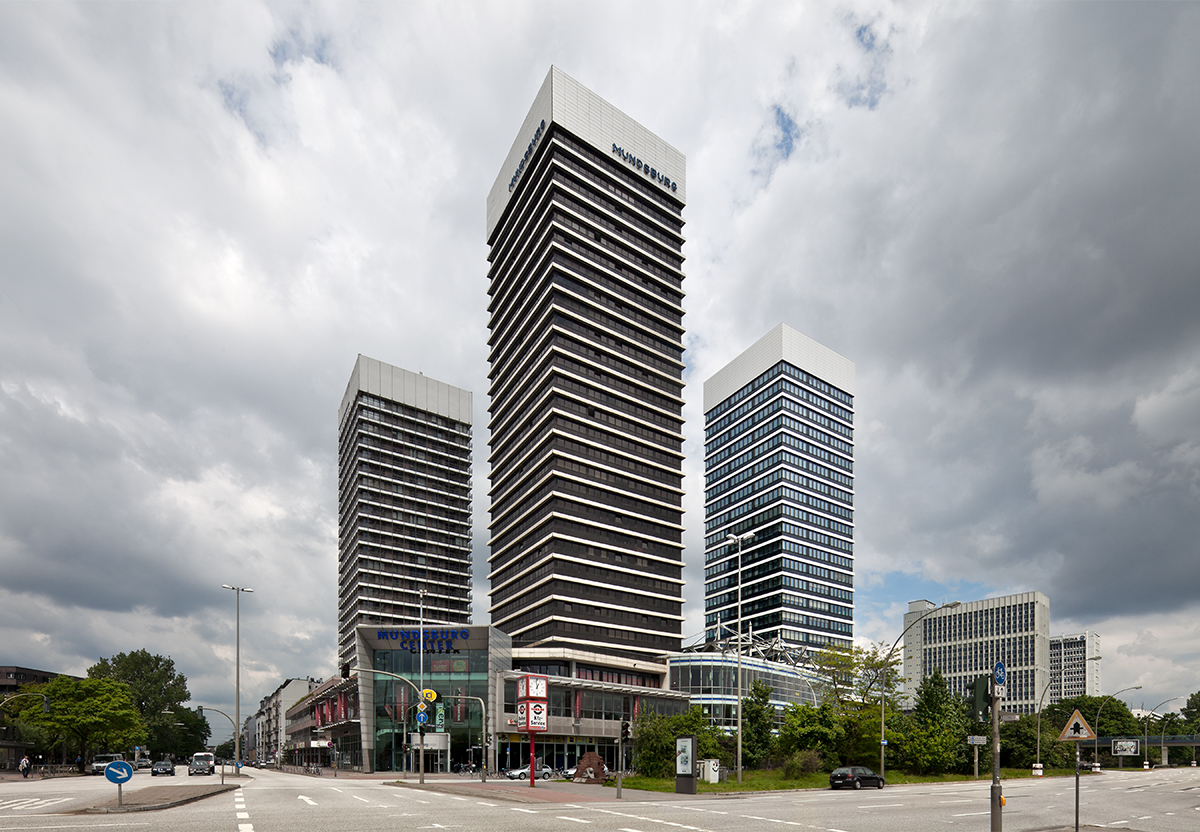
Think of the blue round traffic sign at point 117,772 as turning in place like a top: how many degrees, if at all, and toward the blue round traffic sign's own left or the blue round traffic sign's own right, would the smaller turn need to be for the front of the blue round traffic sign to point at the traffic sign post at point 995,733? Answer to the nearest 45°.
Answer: approximately 45° to the blue round traffic sign's own left

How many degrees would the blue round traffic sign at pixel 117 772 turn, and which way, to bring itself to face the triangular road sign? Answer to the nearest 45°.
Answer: approximately 45° to its left

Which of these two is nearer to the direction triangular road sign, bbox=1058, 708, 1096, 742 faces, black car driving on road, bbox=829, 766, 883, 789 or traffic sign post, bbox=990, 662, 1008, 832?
the traffic sign post

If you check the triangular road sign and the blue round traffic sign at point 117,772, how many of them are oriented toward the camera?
2

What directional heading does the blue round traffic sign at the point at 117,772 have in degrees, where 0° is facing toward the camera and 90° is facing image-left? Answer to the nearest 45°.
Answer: approximately 0°
